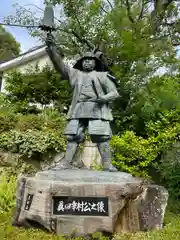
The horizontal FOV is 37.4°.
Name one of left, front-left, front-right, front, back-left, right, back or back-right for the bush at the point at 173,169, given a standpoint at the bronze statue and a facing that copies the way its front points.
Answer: back-left

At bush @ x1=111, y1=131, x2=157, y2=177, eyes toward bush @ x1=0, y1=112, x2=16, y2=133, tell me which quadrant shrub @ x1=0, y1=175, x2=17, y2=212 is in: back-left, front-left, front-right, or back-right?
front-left

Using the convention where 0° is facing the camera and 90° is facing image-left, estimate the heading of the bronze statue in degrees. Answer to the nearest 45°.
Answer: approximately 0°

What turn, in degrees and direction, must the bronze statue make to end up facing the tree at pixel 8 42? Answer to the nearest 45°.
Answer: approximately 180°

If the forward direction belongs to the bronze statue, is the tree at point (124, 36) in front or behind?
behind
